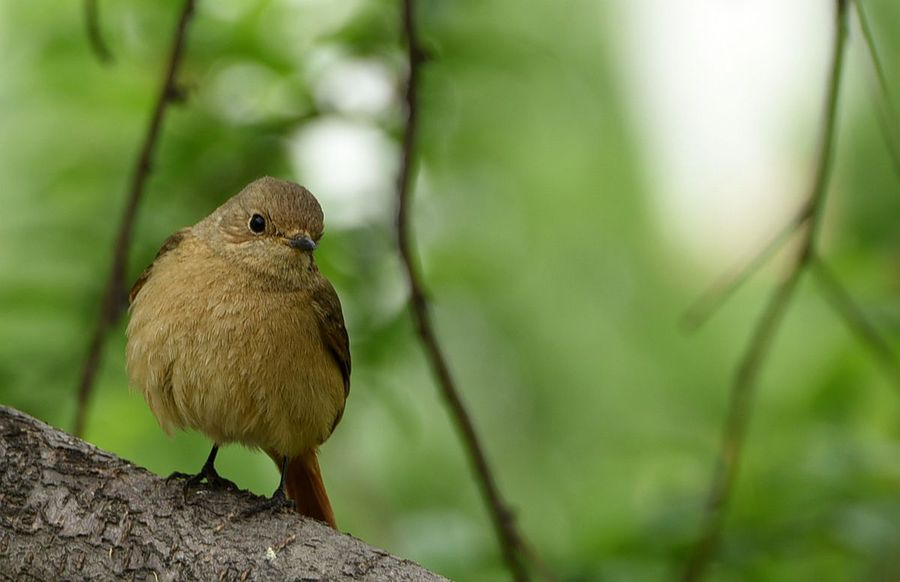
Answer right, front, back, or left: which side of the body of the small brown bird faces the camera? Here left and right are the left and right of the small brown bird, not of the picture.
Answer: front

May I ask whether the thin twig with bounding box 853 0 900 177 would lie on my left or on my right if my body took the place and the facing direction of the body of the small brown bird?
on my left
